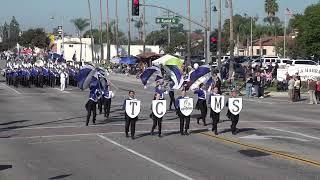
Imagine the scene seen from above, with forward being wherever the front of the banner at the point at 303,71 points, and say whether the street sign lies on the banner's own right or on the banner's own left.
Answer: on the banner's own right

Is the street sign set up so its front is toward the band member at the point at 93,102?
yes

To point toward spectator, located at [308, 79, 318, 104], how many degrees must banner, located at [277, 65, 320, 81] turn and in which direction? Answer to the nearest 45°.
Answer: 0° — it already faces them

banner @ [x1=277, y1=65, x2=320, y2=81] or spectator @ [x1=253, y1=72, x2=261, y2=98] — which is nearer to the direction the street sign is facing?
the spectator

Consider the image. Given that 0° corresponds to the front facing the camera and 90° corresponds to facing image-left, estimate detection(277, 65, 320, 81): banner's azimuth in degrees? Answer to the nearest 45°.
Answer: approximately 0°

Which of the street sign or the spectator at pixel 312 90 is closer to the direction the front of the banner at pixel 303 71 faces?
the spectator
